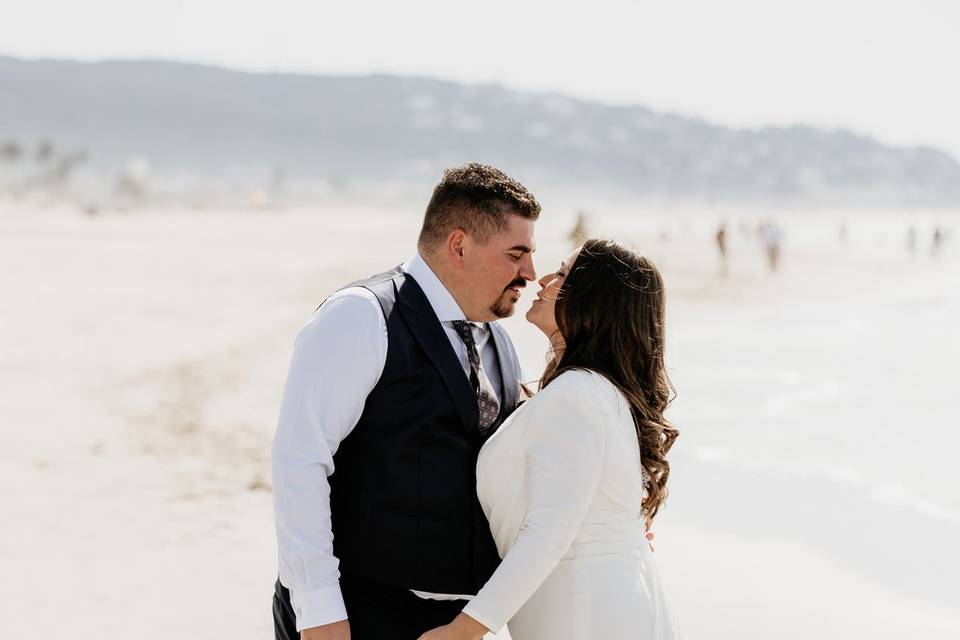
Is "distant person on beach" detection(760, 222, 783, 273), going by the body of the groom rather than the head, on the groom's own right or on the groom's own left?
on the groom's own left

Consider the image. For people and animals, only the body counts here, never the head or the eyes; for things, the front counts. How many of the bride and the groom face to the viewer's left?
1

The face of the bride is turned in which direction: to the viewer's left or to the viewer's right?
to the viewer's left

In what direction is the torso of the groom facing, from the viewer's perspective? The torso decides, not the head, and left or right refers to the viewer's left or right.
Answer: facing the viewer and to the right of the viewer

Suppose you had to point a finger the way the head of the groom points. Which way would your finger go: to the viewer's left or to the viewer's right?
to the viewer's right

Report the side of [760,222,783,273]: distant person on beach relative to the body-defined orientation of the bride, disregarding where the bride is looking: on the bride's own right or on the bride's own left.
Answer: on the bride's own right

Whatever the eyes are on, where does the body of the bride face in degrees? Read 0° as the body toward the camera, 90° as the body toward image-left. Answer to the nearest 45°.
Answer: approximately 90°
